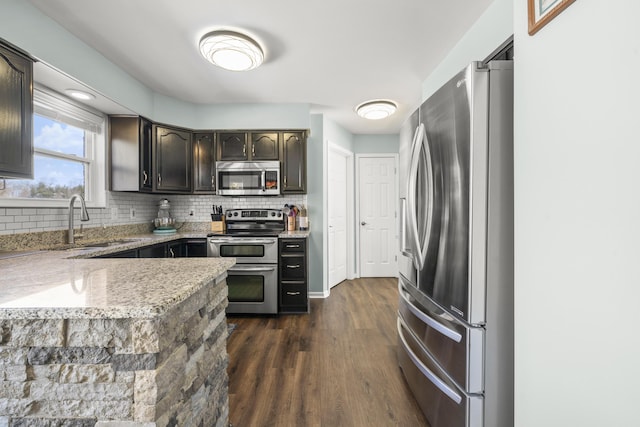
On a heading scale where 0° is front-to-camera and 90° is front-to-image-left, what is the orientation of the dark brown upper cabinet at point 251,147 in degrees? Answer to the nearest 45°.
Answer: approximately 0°

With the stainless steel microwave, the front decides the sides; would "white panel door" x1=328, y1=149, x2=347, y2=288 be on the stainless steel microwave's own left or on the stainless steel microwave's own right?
on the stainless steel microwave's own left

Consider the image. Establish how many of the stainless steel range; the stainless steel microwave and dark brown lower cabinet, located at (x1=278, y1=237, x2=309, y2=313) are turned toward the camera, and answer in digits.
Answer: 3

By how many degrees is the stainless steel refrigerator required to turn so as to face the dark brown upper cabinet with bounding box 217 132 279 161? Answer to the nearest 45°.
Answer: approximately 90° to its right

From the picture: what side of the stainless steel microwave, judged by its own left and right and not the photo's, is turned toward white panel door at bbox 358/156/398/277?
left

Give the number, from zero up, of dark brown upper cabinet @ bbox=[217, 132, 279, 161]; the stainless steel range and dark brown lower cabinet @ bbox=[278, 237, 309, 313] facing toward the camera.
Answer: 3

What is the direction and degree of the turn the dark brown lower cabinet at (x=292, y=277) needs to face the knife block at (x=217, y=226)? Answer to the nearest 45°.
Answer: approximately 135° to its right
